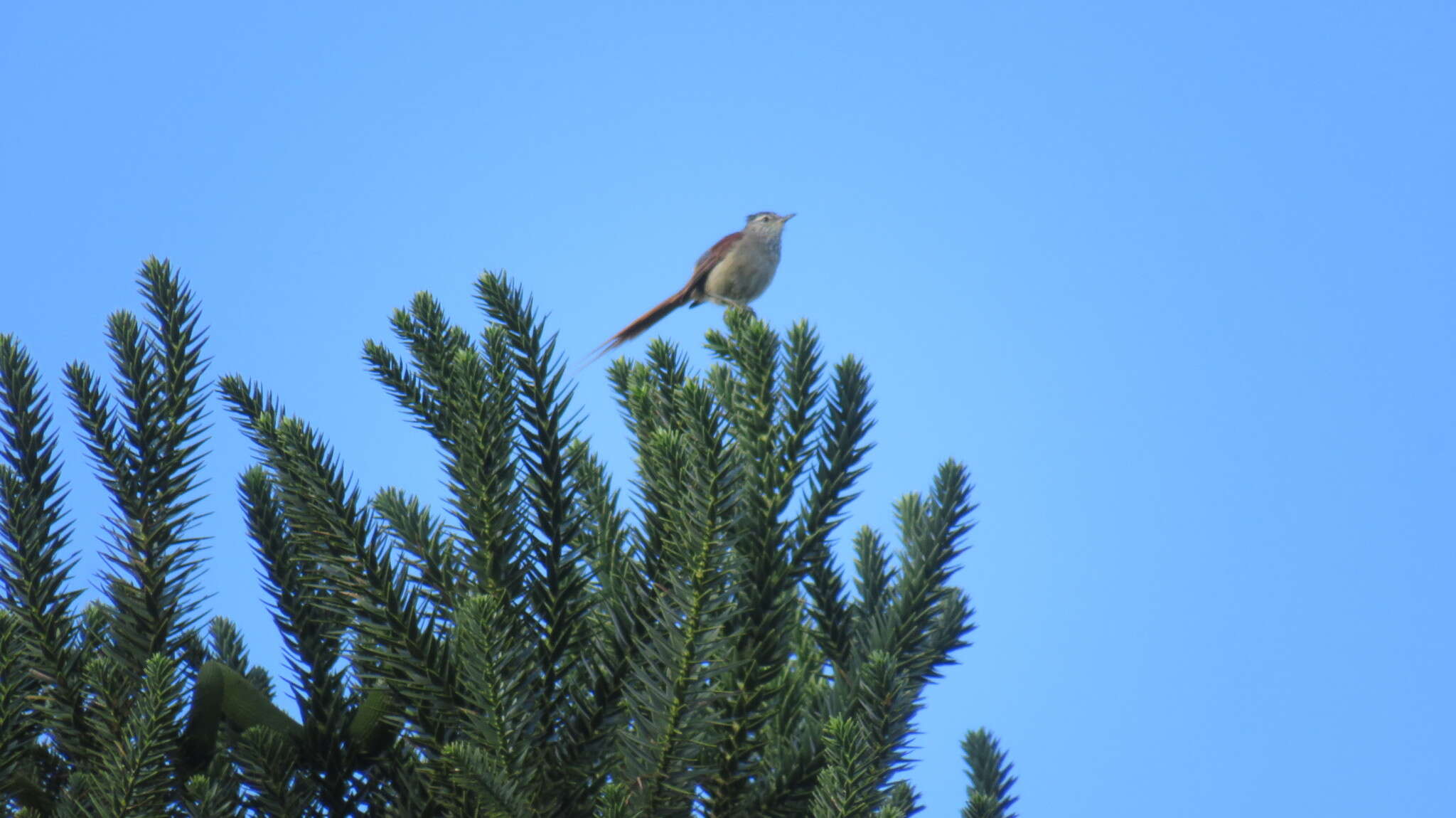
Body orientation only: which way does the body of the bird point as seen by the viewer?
to the viewer's right
